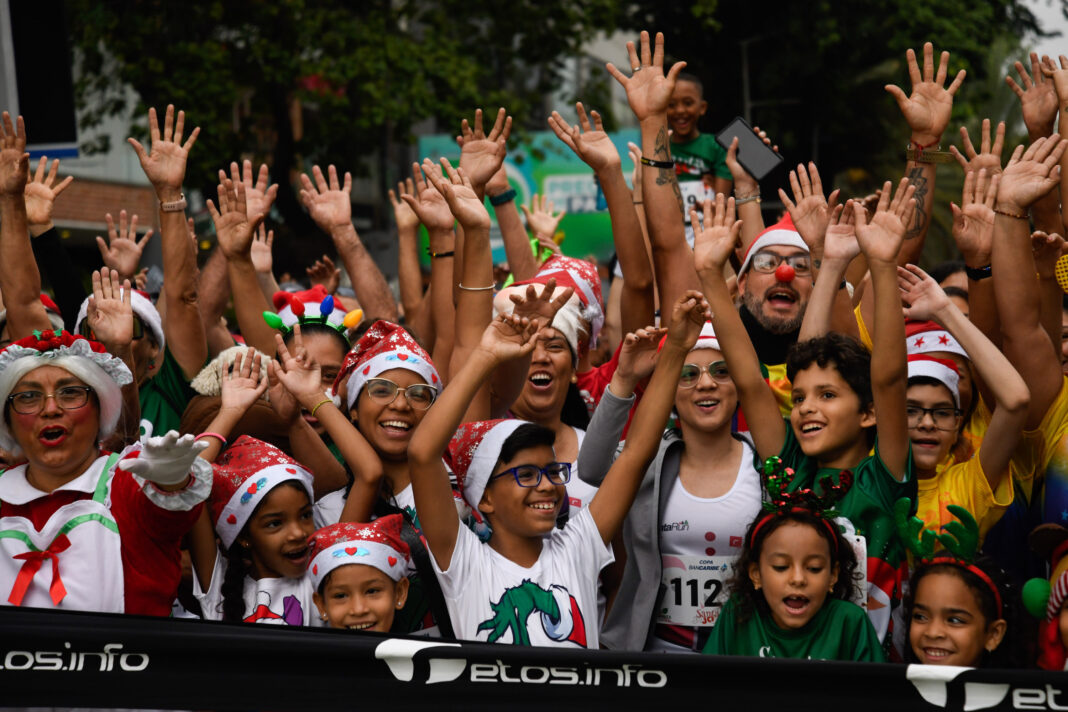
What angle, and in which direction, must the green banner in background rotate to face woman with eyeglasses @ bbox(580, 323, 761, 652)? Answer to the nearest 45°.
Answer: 0° — it already faces them

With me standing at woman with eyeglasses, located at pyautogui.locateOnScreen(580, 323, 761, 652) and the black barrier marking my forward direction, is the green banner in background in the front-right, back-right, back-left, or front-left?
back-right

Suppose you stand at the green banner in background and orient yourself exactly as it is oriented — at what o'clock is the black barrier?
The black barrier is roughly at 12 o'clock from the green banner in background.

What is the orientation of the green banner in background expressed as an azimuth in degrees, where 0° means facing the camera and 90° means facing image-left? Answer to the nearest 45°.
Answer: approximately 0°
